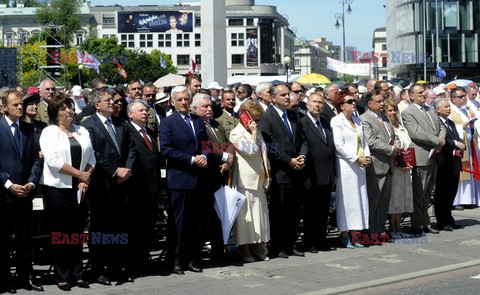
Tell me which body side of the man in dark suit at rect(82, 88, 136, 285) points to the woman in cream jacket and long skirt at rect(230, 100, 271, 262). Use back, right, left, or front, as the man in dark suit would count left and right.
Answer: left

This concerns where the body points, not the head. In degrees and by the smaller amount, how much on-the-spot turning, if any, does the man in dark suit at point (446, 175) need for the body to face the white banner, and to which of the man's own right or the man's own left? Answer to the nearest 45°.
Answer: approximately 135° to the man's own left

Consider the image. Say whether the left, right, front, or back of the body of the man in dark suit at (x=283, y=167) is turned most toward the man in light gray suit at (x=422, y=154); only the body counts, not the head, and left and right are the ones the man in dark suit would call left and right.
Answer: left

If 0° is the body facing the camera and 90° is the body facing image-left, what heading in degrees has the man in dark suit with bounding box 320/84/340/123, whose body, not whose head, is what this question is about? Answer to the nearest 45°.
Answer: approximately 315°

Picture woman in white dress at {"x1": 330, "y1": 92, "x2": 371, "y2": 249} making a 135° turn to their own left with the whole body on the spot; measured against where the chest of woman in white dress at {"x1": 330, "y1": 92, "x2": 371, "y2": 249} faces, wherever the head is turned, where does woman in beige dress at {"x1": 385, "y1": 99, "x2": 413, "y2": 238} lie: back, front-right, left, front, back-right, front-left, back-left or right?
front-right

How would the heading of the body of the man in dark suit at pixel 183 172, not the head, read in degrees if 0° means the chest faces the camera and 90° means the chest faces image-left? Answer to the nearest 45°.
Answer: approximately 315°

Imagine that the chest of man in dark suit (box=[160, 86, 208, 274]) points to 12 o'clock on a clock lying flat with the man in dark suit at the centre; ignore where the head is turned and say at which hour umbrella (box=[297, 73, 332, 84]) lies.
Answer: The umbrella is roughly at 8 o'clock from the man in dark suit.

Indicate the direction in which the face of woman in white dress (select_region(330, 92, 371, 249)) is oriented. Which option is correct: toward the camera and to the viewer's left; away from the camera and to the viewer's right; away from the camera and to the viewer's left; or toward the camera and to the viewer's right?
toward the camera and to the viewer's right

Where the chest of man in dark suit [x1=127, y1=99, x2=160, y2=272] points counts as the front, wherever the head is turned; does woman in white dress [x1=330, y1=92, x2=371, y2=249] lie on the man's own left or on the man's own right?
on the man's own left

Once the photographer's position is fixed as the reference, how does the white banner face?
facing the viewer

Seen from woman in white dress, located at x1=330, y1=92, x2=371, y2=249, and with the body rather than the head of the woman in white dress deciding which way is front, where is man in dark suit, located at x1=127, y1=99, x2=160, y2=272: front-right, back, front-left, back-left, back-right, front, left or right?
right

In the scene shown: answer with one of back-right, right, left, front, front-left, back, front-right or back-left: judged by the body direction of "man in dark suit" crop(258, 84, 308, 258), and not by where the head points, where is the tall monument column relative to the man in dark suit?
back-left

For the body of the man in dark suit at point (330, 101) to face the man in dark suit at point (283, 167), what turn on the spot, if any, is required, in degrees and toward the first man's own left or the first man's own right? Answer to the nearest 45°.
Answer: approximately 45° to the first man's own right

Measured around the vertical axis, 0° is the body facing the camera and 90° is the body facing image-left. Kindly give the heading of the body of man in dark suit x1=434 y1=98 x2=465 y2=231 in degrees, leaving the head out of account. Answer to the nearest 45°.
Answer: approximately 315°
